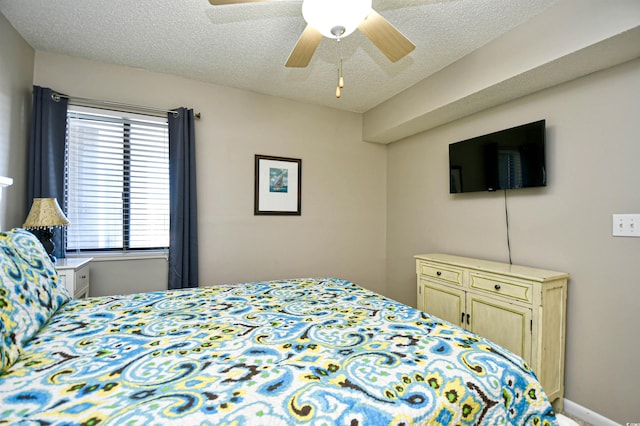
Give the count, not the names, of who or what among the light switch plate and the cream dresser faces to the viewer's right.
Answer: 0

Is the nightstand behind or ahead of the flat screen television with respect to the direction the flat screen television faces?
ahead

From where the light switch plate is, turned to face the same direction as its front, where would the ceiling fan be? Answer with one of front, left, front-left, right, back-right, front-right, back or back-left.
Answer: front-right

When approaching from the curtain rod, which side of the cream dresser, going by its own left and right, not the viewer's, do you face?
front

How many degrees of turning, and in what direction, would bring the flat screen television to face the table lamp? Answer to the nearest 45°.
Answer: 0° — it already faces it

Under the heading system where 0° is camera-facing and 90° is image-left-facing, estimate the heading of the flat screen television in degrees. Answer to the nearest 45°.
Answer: approximately 45°

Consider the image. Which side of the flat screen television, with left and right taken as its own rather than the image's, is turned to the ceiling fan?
front

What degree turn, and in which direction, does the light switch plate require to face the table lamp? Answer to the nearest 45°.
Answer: approximately 45° to its right

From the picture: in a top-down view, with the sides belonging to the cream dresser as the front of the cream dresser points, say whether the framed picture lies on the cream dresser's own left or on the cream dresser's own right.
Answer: on the cream dresser's own right

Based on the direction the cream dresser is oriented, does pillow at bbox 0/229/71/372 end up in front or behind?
in front
